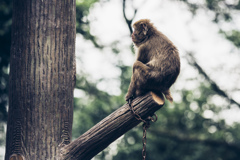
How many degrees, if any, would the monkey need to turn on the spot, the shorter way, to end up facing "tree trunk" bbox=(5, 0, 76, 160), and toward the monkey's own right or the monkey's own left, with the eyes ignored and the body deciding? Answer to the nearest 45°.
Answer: approximately 45° to the monkey's own left

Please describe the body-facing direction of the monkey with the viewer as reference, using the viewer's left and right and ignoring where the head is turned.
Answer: facing to the left of the viewer
